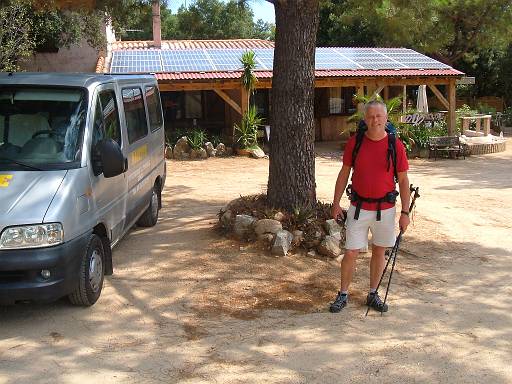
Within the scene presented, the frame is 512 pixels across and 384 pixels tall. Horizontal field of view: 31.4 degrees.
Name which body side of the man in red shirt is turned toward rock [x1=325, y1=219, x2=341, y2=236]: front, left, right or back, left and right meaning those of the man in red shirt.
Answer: back

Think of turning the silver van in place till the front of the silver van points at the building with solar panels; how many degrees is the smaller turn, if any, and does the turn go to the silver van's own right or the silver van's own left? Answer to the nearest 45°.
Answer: approximately 135° to the silver van's own right

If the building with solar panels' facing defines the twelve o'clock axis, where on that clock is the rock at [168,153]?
The rock is roughly at 1 o'clock from the building with solar panels.

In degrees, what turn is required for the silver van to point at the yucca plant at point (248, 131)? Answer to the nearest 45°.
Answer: approximately 135° to its right

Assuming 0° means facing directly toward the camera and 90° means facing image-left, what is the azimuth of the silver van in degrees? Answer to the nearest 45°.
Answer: approximately 45°

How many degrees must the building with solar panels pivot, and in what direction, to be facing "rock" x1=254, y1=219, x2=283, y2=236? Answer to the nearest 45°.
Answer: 0° — it already faces it

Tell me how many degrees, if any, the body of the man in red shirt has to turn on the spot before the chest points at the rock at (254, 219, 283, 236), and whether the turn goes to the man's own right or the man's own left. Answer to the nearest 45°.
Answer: approximately 135° to the man's own right

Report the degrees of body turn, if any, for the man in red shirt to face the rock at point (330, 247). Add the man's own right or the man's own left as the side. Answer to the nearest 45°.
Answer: approximately 180°

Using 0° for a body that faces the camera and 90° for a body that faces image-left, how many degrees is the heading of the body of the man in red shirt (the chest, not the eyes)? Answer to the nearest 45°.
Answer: approximately 0°

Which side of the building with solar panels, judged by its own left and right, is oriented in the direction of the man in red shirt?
front

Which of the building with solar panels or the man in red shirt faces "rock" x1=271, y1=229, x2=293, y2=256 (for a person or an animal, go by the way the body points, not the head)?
the building with solar panels

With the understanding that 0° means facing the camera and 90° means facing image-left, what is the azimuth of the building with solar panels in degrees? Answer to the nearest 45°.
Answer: approximately 0°
